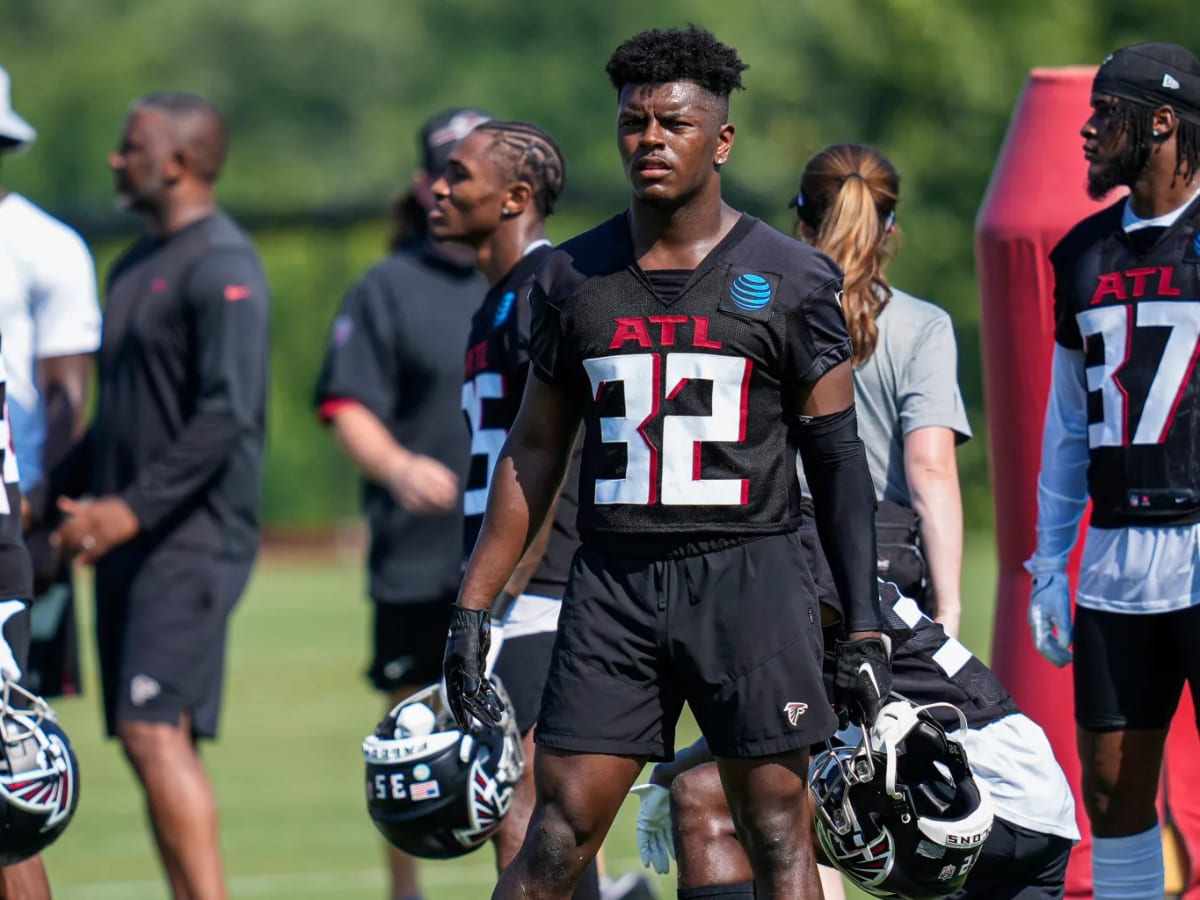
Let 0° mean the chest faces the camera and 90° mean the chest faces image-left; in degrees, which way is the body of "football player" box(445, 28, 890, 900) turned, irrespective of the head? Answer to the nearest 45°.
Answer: approximately 0°

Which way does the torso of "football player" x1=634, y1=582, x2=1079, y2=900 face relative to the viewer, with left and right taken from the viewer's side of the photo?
facing to the left of the viewer

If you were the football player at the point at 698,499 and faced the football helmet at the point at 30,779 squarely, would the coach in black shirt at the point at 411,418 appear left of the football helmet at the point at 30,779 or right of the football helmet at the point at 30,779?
right

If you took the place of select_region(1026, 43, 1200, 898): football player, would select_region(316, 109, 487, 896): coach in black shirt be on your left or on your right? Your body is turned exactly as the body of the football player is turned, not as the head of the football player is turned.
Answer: on your right

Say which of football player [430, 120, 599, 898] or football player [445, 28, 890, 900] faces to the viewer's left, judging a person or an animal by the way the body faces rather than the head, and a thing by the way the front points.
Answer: football player [430, 120, 599, 898]

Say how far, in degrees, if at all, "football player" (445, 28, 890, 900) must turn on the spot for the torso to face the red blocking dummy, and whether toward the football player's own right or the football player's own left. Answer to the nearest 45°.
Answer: approximately 135° to the football player's own left

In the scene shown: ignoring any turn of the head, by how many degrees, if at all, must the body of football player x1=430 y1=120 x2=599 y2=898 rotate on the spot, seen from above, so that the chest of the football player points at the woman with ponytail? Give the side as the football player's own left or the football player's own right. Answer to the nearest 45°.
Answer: approximately 180°

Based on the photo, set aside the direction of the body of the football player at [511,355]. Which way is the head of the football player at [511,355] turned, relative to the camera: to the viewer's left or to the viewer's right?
to the viewer's left

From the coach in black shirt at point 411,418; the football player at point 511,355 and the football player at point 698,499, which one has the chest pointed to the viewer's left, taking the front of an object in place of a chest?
the football player at point 511,355
